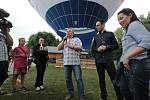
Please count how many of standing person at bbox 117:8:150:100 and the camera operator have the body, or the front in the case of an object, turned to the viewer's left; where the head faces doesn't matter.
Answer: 1

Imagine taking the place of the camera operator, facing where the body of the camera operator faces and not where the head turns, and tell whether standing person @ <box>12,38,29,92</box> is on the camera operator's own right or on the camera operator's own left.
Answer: on the camera operator's own left

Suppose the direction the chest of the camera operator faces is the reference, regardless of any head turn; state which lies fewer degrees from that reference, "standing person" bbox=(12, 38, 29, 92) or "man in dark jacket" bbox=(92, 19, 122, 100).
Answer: the man in dark jacket

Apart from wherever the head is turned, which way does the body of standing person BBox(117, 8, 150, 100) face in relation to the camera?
to the viewer's left

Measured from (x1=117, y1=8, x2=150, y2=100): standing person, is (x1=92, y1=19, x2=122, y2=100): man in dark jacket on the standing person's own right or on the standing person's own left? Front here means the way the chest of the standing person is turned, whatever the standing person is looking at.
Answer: on the standing person's own right

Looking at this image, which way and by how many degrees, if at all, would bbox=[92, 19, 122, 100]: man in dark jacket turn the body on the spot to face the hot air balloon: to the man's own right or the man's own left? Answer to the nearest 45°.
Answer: approximately 135° to the man's own right

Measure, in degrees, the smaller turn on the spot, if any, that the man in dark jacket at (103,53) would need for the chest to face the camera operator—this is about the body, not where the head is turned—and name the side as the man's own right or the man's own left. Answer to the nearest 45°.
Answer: approximately 45° to the man's own right

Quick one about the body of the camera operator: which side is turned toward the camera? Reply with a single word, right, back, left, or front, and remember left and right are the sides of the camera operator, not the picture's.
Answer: right

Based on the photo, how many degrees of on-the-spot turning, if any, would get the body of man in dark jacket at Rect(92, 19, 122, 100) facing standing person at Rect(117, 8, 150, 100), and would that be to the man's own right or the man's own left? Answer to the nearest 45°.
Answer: approximately 45° to the man's own left

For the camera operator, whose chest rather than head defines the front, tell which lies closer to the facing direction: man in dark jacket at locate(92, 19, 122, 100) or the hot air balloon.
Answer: the man in dark jacket

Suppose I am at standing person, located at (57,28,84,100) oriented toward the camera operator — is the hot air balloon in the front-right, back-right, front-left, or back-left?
back-right

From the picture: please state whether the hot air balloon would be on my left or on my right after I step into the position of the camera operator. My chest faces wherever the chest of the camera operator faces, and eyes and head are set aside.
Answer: on my left
